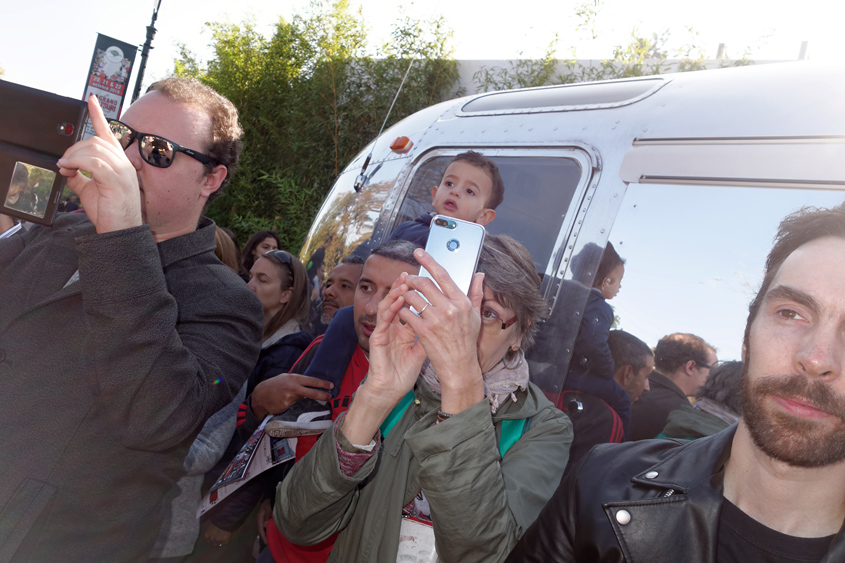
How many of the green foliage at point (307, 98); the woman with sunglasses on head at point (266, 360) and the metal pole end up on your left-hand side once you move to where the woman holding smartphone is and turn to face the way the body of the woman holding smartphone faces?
0

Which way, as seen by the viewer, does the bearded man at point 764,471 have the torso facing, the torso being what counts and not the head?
toward the camera

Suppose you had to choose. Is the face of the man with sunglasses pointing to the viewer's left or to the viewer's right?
to the viewer's left

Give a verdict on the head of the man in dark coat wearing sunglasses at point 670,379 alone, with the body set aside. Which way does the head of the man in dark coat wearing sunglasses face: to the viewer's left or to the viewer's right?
to the viewer's right

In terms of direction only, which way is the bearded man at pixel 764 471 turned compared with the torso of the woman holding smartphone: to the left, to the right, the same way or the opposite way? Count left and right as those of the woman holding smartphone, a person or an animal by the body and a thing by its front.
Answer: the same way

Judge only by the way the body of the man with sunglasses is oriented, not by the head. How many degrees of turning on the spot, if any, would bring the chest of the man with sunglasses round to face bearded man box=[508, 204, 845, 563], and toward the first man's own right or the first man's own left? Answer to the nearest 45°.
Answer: approximately 90° to the first man's own left

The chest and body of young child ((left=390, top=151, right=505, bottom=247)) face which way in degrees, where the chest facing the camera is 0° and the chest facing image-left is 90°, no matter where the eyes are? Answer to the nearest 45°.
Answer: approximately 45°

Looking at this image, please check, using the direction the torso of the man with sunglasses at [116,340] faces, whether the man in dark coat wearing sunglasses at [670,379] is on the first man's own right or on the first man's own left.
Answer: on the first man's own left

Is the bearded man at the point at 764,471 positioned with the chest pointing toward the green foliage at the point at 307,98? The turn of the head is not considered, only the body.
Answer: no

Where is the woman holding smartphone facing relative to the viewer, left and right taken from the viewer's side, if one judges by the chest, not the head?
facing the viewer and to the left of the viewer

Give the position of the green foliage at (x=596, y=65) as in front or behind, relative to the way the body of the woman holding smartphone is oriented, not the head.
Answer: behind

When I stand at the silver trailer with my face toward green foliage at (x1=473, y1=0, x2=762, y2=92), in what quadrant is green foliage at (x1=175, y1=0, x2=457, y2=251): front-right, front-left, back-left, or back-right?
front-left

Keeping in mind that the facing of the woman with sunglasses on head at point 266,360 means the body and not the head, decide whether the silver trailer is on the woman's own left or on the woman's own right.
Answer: on the woman's own left

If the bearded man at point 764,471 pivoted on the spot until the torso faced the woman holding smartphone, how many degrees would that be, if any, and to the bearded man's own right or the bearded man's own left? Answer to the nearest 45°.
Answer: approximately 90° to the bearded man's own right

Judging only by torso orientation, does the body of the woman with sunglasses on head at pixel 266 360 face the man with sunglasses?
no
